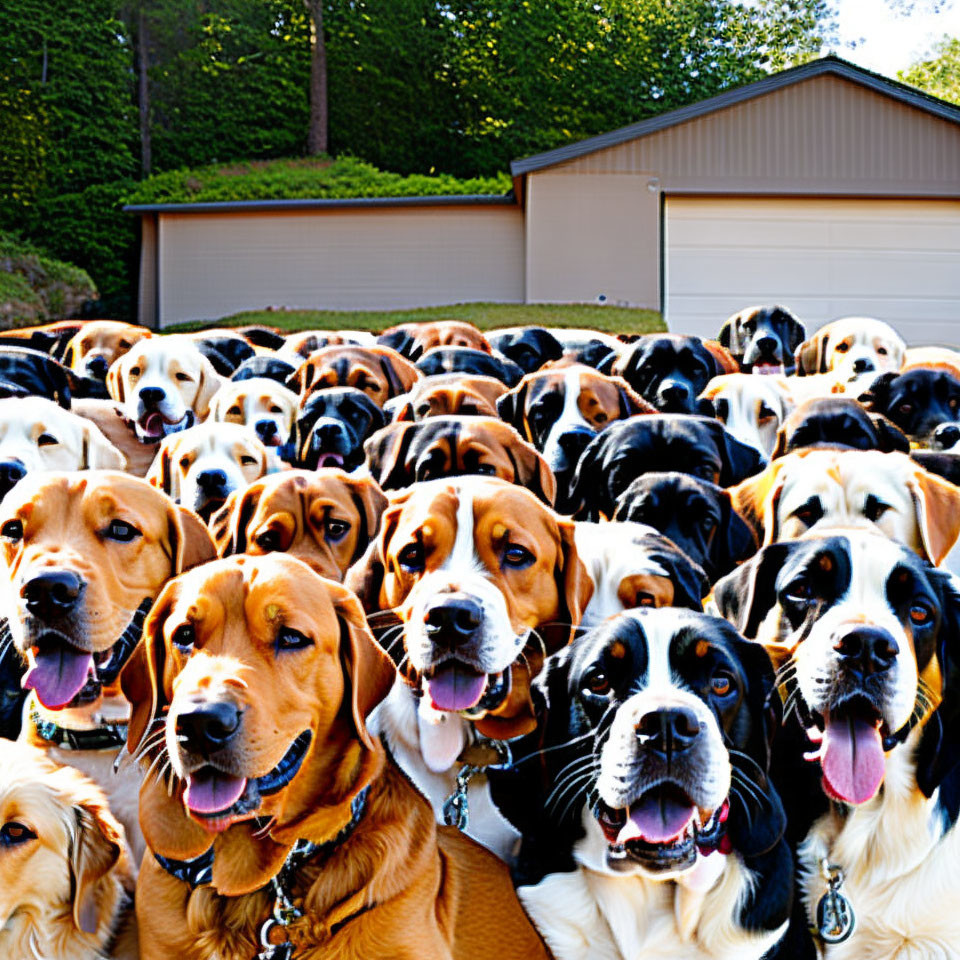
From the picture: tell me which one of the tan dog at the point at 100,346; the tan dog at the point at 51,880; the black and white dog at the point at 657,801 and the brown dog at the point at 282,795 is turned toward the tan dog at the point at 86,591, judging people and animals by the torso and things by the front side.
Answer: the tan dog at the point at 100,346

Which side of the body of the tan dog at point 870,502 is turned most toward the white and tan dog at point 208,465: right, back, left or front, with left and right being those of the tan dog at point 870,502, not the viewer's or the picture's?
right

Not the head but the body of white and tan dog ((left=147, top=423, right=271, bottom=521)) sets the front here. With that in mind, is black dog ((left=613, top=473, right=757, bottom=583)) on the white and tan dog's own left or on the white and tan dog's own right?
on the white and tan dog's own left

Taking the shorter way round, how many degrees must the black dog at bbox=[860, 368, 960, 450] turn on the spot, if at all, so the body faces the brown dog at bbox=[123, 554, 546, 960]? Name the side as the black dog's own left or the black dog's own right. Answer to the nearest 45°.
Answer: approximately 45° to the black dog's own right

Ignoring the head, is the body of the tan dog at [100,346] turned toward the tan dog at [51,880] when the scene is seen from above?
yes

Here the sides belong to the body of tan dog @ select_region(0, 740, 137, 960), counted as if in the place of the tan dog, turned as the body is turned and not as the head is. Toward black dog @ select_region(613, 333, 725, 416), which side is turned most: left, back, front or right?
back

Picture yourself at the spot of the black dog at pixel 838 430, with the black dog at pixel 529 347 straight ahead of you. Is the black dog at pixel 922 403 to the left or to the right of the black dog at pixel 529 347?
right

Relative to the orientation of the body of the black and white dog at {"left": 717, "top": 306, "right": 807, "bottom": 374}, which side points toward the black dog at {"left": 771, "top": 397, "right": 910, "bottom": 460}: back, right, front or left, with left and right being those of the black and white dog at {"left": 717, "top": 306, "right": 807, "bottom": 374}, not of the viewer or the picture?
front

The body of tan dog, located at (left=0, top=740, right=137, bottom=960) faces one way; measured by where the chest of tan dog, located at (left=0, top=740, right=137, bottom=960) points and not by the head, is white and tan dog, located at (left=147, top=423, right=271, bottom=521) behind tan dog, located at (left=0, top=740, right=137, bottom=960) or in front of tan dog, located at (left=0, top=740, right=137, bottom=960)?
behind

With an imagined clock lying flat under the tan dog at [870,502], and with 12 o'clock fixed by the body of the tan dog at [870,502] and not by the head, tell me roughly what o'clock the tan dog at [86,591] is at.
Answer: the tan dog at [86,591] is roughly at 2 o'clock from the tan dog at [870,502].
